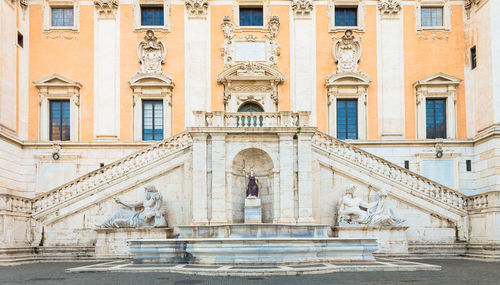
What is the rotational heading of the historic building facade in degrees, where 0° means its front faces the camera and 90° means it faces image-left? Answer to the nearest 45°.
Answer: approximately 0°

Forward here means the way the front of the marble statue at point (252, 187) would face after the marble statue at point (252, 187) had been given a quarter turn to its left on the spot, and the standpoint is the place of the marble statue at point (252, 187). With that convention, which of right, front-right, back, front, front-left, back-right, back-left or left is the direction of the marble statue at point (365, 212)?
front

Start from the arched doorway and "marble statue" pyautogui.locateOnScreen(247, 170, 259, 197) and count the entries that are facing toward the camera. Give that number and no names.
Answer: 2

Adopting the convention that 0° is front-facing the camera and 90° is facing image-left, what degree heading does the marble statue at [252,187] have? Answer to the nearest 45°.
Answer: approximately 0°
